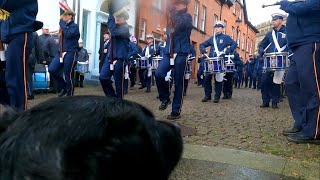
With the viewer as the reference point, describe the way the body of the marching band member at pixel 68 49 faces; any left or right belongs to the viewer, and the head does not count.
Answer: facing to the left of the viewer

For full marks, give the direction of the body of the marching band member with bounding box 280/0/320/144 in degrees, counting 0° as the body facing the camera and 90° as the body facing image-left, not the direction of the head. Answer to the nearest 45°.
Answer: approximately 90°

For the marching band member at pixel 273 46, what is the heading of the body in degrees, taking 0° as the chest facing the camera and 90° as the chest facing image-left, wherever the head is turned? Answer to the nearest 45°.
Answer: approximately 45°

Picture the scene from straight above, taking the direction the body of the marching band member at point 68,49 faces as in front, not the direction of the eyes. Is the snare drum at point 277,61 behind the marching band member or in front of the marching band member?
behind

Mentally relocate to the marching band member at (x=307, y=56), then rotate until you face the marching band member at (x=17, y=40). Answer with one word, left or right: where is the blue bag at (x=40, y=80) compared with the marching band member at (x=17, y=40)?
right

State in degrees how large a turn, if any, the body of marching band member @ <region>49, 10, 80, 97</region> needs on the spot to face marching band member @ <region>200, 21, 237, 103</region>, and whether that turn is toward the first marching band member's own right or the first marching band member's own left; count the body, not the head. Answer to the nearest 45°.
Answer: approximately 180°

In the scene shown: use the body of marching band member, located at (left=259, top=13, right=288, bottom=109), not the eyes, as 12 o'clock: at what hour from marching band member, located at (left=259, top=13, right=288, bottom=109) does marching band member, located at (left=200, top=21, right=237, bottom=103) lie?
marching band member, located at (left=200, top=21, right=237, bottom=103) is roughly at 3 o'clock from marching band member, located at (left=259, top=13, right=288, bottom=109).

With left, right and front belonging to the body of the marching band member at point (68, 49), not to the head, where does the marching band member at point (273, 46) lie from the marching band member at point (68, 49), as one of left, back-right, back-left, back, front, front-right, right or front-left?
back

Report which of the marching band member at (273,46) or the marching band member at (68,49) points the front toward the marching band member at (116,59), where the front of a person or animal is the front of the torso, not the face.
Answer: the marching band member at (273,46)

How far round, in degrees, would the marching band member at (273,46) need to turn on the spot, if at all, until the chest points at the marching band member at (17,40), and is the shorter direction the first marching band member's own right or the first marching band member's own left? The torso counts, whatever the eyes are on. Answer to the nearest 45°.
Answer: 0° — they already face them
